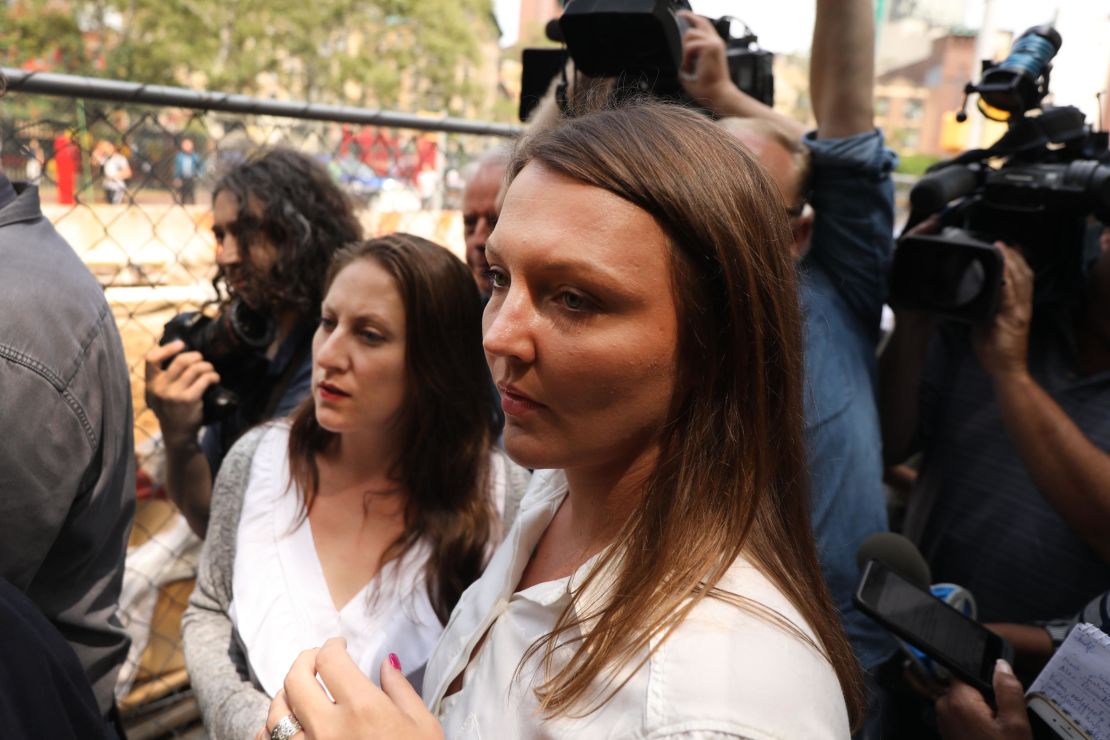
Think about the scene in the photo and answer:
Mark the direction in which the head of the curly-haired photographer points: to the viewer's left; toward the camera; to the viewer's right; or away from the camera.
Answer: to the viewer's left

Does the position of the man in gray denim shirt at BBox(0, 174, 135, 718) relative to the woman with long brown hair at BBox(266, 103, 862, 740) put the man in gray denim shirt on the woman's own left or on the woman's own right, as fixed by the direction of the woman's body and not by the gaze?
on the woman's own right

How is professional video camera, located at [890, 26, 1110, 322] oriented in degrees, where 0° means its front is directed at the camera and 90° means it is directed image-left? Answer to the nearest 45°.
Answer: approximately 45°

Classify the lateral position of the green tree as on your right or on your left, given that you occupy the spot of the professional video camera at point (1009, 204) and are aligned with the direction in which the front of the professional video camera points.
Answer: on your right
